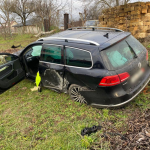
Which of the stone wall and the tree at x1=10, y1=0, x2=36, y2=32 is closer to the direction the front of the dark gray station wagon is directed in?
the tree

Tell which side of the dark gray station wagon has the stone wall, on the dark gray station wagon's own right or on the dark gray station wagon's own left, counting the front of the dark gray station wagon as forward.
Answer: on the dark gray station wagon's own right

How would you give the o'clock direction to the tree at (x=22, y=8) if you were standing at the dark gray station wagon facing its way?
The tree is roughly at 1 o'clock from the dark gray station wagon.

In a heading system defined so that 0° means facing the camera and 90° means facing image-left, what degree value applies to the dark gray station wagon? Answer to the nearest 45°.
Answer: approximately 135°

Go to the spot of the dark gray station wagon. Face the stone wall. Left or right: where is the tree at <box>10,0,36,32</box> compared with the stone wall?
left
